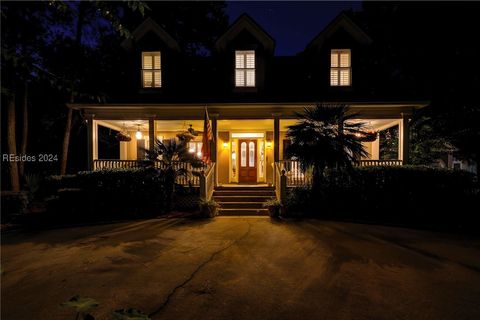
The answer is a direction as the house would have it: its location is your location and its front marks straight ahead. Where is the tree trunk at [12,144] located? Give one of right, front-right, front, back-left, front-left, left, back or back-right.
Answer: right

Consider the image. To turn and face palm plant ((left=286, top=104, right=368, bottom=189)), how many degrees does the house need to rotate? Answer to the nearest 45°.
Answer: approximately 45° to its left

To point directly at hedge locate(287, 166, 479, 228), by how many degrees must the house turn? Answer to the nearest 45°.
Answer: approximately 45° to its left

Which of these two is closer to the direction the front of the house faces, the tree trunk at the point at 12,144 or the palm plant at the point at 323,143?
the palm plant

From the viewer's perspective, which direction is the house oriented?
toward the camera

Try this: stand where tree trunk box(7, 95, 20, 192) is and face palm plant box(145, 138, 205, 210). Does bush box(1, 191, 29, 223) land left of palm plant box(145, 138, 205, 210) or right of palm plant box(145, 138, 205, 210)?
right

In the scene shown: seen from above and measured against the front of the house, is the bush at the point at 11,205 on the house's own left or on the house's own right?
on the house's own right
